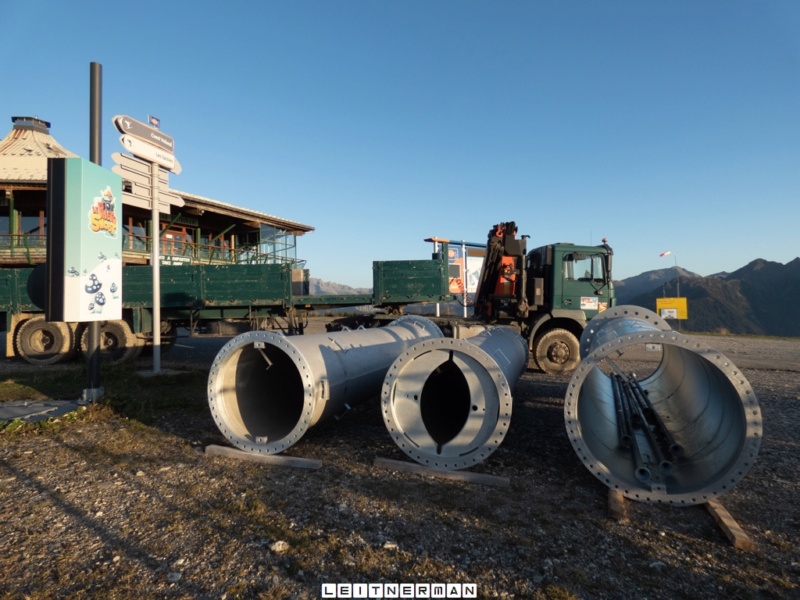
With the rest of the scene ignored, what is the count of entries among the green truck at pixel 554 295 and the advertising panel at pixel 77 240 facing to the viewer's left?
0

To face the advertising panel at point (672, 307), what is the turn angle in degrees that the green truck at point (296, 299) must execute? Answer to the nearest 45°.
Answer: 0° — it already faces it

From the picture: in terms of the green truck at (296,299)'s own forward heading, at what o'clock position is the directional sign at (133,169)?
The directional sign is roughly at 5 o'clock from the green truck.

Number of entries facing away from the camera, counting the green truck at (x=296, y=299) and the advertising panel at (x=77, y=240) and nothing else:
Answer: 0

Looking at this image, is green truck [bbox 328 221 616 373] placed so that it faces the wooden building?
no

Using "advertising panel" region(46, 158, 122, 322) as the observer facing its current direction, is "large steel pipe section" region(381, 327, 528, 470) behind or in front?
in front

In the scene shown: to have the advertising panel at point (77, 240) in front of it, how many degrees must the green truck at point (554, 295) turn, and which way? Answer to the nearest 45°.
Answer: approximately 135° to its right

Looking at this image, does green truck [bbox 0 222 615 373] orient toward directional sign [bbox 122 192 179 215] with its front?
no

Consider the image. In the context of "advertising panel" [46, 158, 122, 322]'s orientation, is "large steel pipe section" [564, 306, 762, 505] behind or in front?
in front

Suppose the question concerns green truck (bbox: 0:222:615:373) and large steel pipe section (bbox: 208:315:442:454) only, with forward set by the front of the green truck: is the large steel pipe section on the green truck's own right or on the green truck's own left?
on the green truck's own right

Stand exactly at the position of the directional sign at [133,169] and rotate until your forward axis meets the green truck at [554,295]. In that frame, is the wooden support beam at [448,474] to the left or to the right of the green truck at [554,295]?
right

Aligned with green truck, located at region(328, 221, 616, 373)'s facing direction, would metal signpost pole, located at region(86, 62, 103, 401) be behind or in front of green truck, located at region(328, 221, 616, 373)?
behind

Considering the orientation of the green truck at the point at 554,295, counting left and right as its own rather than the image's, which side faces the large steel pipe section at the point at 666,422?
right

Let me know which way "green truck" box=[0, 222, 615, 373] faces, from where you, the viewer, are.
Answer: facing to the right of the viewer
